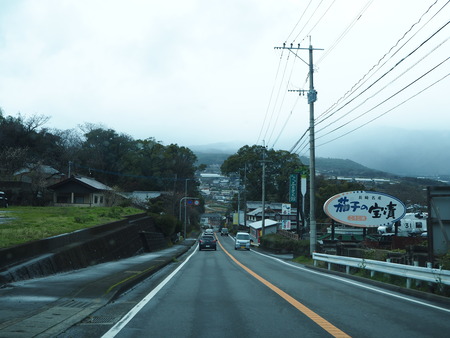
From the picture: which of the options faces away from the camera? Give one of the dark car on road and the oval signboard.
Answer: the dark car on road

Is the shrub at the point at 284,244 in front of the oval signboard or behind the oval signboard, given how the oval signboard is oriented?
behind

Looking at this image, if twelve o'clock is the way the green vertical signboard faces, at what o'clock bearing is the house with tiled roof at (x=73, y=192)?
The house with tiled roof is roughly at 3 o'clock from the green vertical signboard.

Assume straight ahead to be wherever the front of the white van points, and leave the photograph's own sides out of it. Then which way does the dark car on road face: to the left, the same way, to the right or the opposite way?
the opposite way

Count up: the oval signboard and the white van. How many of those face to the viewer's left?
0

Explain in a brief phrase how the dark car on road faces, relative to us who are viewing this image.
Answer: facing away from the viewer

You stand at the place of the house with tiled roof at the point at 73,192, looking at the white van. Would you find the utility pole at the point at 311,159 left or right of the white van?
right

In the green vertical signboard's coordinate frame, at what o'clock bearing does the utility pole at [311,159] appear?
The utility pole is roughly at 12 o'clock from the green vertical signboard.

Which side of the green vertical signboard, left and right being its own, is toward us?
front

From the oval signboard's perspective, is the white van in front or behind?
behind

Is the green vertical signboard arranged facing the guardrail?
yes

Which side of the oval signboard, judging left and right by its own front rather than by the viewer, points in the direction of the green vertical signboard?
back
